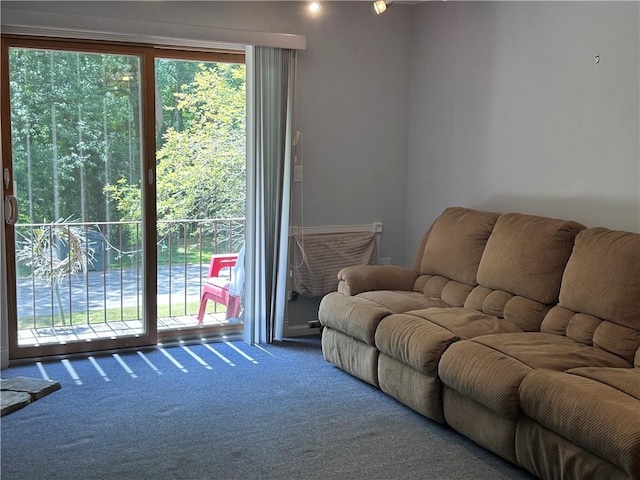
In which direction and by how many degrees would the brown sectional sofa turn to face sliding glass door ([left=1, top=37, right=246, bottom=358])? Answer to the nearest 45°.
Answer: approximately 45° to its right

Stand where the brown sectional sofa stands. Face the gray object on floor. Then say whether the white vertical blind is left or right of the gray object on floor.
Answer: right

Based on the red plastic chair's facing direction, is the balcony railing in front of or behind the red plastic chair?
in front

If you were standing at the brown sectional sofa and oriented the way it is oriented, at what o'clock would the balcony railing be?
The balcony railing is roughly at 2 o'clock from the brown sectional sofa.

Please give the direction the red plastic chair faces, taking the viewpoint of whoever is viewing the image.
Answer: facing the viewer and to the left of the viewer

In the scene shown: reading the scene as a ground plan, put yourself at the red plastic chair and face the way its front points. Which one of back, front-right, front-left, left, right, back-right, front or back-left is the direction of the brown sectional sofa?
left

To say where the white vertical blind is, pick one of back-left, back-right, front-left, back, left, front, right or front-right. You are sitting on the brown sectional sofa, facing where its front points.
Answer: right

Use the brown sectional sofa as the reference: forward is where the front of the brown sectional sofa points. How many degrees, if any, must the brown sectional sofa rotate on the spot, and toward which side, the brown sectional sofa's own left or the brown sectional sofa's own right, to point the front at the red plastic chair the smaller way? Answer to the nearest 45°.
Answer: approximately 90° to the brown sectional sofa's own right

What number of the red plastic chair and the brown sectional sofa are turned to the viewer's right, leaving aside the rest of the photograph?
0
